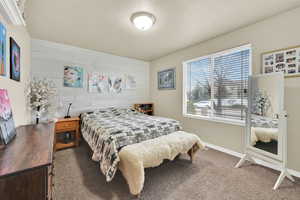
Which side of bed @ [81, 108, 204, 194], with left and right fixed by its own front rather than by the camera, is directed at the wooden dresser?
right

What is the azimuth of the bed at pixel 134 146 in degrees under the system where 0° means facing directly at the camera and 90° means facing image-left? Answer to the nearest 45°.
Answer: approximately 315°

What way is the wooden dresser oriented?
to the viewer's right

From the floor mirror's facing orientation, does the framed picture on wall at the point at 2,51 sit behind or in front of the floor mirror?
in front

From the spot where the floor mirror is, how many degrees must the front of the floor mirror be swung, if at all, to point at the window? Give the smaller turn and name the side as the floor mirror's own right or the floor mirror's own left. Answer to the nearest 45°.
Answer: approximately 90° to the floor mirror's own right

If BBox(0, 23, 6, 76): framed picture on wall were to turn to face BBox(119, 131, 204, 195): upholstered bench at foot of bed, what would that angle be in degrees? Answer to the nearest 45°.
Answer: approximately 45° to its right

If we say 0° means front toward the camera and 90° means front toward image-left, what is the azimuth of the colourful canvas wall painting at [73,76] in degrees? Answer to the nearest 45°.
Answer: approximately 0°

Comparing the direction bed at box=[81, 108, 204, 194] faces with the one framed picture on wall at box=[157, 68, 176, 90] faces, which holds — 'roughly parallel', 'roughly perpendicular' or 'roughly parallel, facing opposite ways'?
roughly perpendicular
